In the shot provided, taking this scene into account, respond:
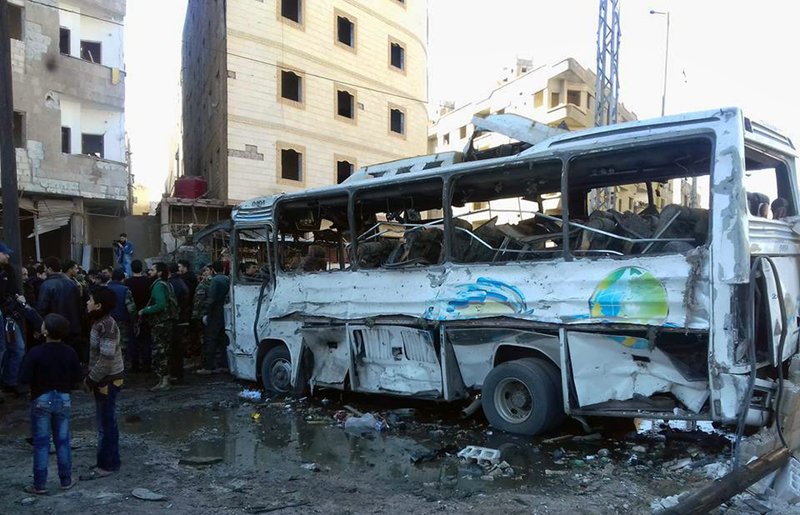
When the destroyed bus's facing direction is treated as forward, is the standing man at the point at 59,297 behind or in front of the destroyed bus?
in front

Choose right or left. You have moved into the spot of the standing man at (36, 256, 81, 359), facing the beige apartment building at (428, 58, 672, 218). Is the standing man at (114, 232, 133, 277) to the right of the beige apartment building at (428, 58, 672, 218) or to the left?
left

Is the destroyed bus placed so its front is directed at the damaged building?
yes

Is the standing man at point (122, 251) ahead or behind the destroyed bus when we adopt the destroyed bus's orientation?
ahead

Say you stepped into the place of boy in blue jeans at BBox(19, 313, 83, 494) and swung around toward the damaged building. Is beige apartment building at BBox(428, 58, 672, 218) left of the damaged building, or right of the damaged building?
right

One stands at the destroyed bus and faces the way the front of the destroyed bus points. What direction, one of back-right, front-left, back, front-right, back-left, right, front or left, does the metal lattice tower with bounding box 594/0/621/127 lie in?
front-right

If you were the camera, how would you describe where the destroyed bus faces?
facing away from the viewer and to the left of the viewer
